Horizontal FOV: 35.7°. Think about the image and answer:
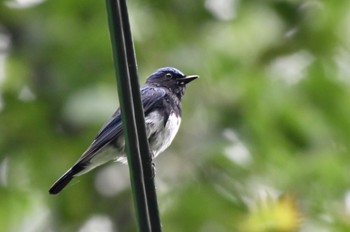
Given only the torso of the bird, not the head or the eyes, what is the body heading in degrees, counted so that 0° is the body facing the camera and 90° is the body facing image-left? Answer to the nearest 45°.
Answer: approximately 270°
